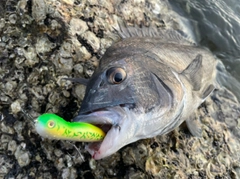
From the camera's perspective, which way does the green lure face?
to the viewer's left
